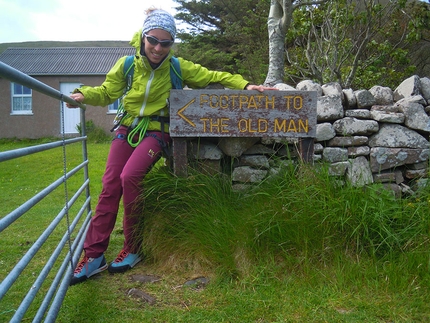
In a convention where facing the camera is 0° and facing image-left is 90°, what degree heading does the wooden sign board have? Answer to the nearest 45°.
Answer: approximately 0°

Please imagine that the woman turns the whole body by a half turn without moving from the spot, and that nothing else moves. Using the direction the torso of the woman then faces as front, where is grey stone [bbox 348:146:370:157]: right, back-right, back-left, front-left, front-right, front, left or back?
right

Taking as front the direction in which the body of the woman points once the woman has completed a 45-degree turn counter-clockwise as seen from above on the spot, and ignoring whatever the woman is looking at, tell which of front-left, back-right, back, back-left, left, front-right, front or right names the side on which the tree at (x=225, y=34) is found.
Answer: back-left

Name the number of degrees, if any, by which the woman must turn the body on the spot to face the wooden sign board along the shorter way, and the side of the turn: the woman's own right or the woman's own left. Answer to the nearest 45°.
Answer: approximately 90° to the woman's own left

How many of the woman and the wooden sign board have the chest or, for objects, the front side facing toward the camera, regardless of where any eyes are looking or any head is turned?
2

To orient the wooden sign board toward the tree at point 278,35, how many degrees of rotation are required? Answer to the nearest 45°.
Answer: approximately 180°

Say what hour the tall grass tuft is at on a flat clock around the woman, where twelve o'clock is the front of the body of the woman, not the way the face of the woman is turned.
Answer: The tall grass tuft is roughly at 10 o'clock from the woman.

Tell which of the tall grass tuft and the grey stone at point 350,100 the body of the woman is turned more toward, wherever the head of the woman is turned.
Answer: the tall grass tuft

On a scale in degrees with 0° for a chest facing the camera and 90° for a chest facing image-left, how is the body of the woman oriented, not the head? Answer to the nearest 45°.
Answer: approximately 0°

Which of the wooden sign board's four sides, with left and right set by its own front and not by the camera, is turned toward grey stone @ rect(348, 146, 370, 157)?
left
